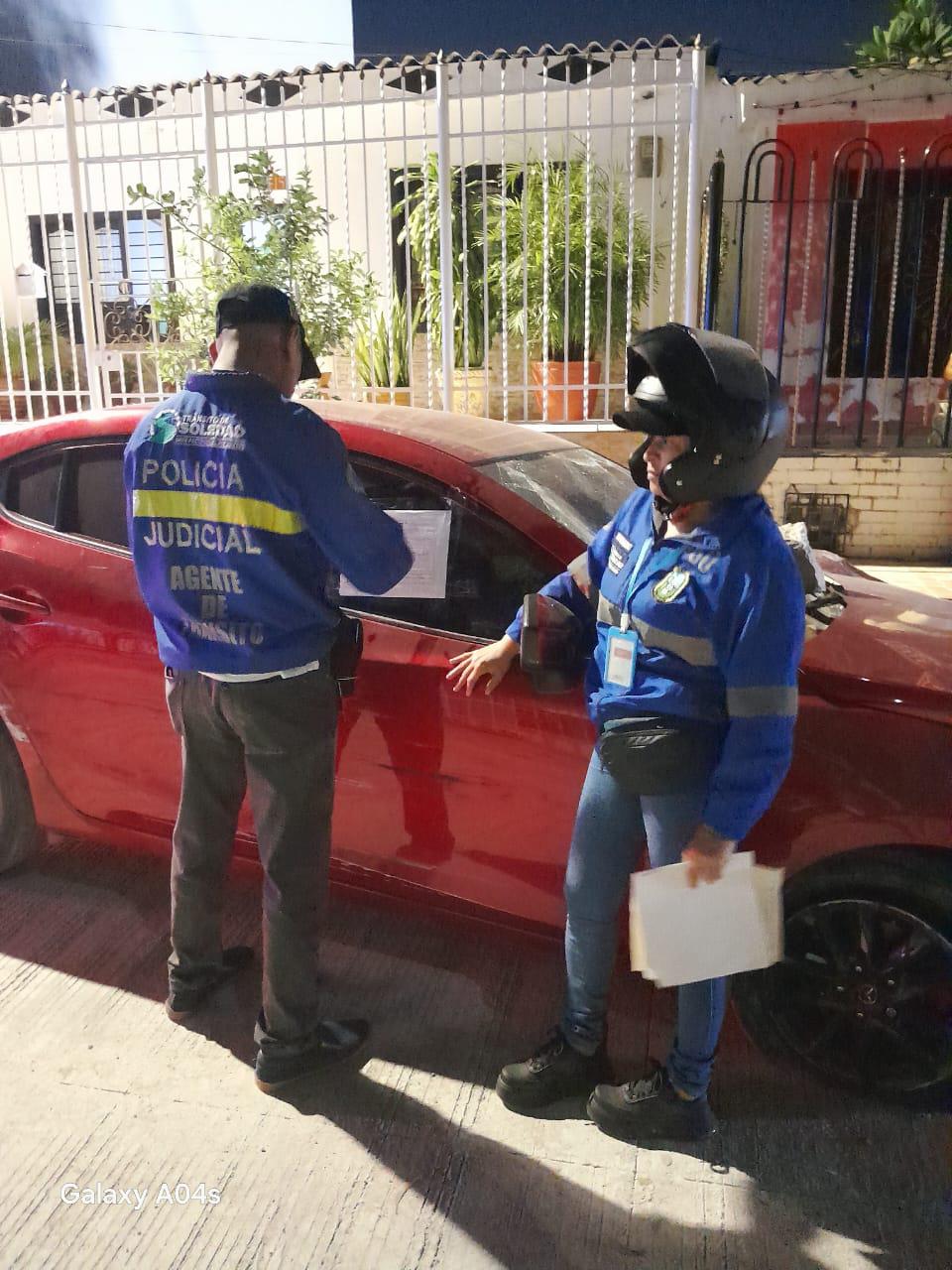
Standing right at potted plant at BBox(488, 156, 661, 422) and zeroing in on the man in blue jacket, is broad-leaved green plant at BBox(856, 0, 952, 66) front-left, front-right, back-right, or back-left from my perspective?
back-left

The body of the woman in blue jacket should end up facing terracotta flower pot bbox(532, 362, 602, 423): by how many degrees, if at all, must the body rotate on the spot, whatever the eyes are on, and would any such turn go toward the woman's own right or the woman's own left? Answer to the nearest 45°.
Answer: approximately 135° to the woman's own right

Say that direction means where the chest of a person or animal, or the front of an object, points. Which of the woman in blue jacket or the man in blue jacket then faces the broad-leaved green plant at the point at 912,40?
the man in blue jacket

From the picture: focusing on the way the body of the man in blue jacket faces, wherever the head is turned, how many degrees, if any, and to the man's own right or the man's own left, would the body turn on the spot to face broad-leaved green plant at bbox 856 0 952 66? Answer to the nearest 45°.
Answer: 0° — they already face it

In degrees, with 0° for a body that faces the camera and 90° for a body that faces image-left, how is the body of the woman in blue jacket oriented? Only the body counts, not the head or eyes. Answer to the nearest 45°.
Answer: approximately 45°

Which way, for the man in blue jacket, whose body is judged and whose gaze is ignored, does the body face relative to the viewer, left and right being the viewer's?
facing away from the viewer and to the right of the viewer

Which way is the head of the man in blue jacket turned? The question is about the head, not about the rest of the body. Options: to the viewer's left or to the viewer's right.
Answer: to the viewer's right

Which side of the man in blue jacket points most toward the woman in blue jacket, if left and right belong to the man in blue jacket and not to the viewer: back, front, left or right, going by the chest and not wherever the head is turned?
right
